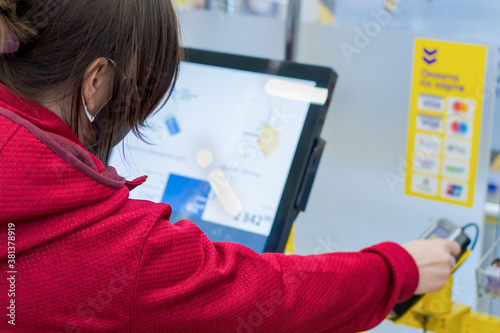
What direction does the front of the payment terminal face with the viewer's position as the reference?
facing the viewer and to the left of the viewer
